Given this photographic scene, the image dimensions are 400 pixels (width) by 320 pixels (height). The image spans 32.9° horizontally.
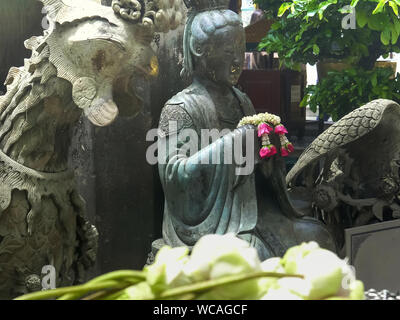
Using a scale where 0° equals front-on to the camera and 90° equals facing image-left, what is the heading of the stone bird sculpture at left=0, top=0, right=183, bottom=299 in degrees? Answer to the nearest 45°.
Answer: approximately 270°

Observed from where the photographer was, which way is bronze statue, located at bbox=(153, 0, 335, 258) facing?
facing the viewer and to the right of the viewer

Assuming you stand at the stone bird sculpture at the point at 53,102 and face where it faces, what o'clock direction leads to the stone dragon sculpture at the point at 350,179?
the stone dragon sculpture at the point at 350,179 is roughly at 11 o'clock from the stone bird sculpture at the point at 53,102.
